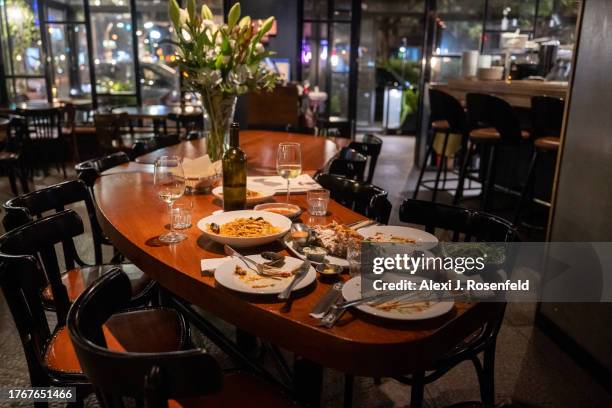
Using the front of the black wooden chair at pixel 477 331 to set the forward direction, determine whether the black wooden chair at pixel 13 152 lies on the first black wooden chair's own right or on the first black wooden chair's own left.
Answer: on the first black wooden chair's own right

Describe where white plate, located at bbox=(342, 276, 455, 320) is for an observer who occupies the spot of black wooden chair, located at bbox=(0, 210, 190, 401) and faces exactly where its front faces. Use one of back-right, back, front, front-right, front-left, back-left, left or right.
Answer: front-right

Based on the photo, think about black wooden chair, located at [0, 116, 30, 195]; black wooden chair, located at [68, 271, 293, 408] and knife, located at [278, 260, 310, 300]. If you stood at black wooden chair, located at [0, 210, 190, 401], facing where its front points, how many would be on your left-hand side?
1

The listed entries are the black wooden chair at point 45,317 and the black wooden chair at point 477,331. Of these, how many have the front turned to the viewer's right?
1

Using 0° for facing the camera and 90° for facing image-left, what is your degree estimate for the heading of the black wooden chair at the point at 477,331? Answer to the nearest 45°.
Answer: approximately 45°

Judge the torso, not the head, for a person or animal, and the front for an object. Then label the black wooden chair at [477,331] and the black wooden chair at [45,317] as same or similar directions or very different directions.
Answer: very different directions

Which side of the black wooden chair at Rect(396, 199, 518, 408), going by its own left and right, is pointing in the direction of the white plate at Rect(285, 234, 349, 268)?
front

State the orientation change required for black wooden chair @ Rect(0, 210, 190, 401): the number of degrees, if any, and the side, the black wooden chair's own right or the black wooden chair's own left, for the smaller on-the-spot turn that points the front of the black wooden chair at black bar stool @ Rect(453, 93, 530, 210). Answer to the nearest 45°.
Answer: approximately 45° to the black wooden chair's own left

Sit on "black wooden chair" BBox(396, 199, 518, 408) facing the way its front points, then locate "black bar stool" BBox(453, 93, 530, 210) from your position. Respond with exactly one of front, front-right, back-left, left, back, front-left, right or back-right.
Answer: back-right

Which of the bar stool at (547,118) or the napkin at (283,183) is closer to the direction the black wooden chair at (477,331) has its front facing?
the napkin

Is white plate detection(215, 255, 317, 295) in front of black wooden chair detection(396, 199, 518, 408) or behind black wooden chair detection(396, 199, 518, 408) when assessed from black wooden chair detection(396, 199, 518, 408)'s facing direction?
in front

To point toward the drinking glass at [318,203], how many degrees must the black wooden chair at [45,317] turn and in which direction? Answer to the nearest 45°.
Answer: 0° — it already faces it

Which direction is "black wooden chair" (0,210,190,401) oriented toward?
to the viewer's right

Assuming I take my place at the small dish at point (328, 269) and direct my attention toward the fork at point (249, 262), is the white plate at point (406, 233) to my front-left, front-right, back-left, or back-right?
back-right
